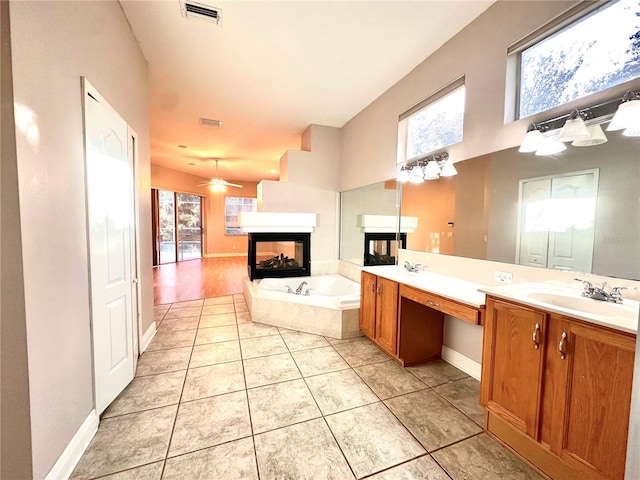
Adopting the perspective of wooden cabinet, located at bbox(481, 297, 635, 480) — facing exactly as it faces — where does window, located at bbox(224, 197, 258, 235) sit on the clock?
The window is roughly at 2 o'clock from the wooden cabinet.

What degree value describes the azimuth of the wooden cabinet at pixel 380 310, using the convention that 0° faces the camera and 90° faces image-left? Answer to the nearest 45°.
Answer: approximately 45°

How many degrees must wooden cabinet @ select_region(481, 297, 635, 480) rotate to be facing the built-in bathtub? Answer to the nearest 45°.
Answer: approximately 45° to its right

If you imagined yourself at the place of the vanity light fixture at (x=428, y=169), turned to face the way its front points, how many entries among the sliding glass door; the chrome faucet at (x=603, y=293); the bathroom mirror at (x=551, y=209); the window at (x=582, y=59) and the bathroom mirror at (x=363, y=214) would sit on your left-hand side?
3

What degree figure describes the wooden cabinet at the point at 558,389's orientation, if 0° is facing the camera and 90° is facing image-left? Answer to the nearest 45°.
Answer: approximately 45°
